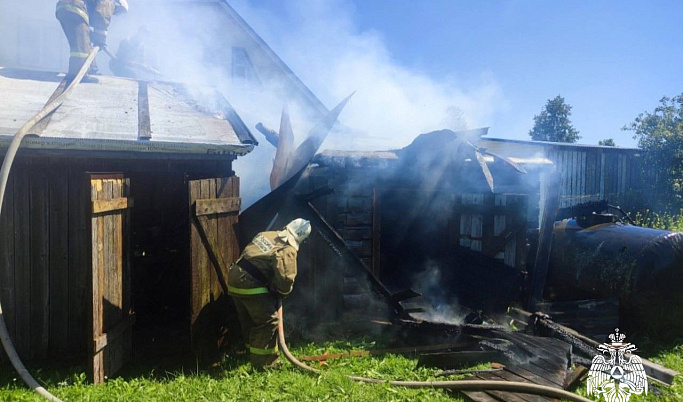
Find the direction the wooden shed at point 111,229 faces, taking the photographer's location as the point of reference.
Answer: facing the viewer

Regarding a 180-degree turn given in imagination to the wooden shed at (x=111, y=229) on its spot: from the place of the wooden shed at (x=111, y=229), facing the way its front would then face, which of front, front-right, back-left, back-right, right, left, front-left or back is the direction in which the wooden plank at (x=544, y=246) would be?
right

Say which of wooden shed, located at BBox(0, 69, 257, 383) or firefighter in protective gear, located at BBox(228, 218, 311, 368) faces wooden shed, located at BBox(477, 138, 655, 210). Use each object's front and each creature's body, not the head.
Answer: the firefighter in protective gear

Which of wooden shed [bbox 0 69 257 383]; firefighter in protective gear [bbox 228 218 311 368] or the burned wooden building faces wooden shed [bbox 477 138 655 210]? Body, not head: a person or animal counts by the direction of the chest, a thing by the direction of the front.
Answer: the firefighter in protective gear

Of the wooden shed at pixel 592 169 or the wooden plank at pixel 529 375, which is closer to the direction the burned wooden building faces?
the wooden plank

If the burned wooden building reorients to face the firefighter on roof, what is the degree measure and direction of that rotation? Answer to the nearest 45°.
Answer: approximately 90° to its right

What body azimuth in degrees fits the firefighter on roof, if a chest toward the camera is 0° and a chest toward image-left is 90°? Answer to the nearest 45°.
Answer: approximately 270°

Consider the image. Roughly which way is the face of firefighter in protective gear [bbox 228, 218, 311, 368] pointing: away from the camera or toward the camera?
away from the camera

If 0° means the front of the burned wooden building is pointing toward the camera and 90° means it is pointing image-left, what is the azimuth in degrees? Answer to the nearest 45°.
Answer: approximately 0°

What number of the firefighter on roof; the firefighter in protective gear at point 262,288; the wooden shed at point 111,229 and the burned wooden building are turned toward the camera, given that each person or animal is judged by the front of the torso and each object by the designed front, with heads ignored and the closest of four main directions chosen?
2

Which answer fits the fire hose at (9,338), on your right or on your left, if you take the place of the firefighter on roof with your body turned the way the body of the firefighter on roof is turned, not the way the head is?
on your right

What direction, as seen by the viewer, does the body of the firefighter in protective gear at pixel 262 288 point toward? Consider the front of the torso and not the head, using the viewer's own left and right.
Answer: facing away from the viewer and to the right of the viewer
